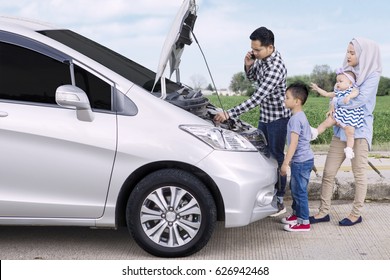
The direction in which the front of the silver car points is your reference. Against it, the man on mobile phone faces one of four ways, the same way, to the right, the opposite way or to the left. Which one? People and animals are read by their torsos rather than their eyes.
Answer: the opposite way

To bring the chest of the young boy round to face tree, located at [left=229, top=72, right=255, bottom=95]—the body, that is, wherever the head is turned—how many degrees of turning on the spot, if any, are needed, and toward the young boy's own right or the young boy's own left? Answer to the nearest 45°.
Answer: approximately 90° to the young boy's own right

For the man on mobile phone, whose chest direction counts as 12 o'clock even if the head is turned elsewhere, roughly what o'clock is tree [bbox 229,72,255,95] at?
The tree is roughly at 3 o'clock from the man on mobile phone.

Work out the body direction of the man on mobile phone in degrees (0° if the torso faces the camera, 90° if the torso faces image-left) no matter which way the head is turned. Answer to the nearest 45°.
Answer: approximately 90°

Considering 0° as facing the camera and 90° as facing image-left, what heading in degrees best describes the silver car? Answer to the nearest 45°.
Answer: approximately 270°

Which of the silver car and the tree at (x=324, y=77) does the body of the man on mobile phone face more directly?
the silver car

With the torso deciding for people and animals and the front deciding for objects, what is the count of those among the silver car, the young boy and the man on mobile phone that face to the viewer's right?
1

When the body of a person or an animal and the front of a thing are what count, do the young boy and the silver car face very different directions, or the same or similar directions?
very different directions

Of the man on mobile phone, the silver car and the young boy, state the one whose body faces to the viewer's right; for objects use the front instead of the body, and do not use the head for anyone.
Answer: the silver car

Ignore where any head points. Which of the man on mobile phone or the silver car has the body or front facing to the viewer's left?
the man on mobile phone

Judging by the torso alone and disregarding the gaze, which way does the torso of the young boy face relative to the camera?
to the viewer's left

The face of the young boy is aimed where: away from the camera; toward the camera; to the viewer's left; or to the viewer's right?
to the viewer's left

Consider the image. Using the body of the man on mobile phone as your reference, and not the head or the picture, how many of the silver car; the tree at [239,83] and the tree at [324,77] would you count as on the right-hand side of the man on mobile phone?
2
